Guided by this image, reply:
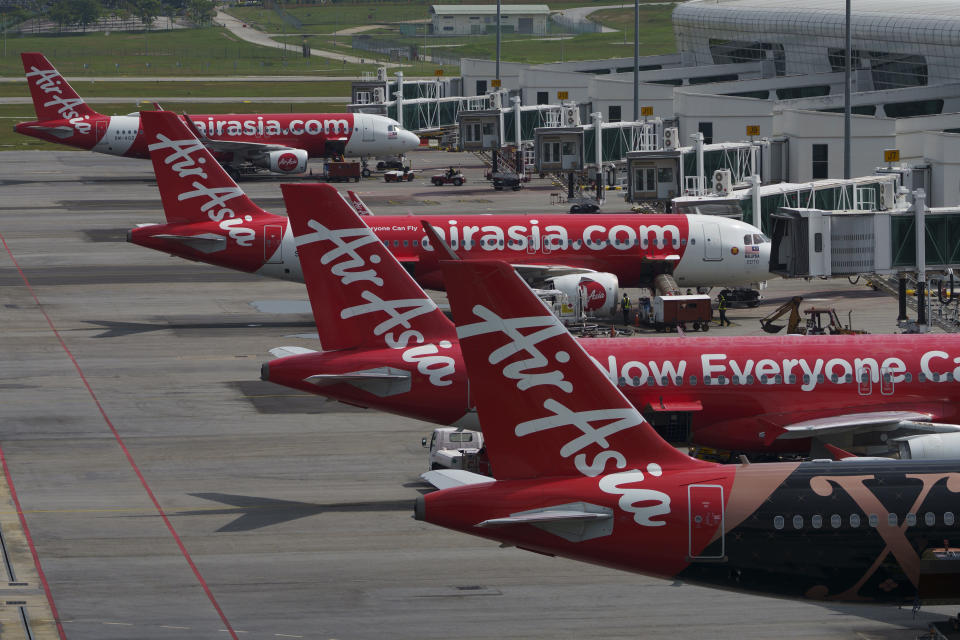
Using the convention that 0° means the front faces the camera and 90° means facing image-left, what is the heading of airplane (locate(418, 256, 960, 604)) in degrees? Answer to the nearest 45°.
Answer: approximately 270°

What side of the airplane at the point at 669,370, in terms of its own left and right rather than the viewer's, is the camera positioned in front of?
right

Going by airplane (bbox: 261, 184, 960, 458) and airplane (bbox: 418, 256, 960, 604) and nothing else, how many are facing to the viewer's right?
2

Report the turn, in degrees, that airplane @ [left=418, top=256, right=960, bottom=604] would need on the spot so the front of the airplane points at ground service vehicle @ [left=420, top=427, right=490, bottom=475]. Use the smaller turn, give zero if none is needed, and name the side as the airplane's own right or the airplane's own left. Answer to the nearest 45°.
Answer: approximately 90° to the airplane's own left

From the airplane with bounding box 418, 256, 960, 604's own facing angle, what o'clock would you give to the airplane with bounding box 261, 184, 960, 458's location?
the airplane with bounding box 261, 184, 960, 458 is roughly at 9 o'clock from the airplane with bounding box 418, 256, 960, 604.

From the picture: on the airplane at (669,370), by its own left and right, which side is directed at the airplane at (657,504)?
right
